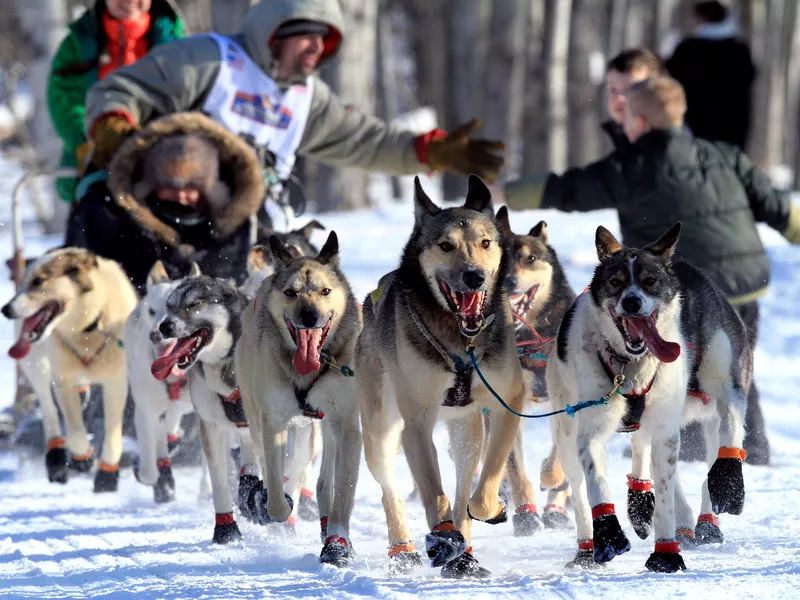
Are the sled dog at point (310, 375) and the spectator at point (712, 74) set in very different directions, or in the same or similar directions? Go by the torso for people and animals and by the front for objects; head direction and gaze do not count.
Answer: very different directions

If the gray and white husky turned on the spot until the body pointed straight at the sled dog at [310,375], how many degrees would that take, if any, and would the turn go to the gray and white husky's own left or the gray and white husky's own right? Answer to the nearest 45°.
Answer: approximately 90° to the gray and white husky's own left

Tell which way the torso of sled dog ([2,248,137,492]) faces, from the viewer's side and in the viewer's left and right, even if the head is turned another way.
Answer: facing the viewer

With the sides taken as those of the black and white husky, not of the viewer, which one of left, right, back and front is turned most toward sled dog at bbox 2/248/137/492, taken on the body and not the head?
right

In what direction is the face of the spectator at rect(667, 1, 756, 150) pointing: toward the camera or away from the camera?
away from the camera

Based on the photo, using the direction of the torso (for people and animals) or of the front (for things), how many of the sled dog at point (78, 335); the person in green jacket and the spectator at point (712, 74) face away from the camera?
1

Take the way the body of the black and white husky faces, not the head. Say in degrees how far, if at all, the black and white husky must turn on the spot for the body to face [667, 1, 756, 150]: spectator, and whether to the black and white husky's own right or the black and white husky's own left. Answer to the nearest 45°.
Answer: approximately 135° to the black and white husky's own right

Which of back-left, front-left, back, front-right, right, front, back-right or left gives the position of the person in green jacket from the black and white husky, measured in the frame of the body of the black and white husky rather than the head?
right

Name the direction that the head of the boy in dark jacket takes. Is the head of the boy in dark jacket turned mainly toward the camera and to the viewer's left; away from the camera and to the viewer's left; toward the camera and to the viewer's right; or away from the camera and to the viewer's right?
away from the camera and to the viewer's left

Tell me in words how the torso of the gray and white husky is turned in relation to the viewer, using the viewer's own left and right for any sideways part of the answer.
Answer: facing the viewer and to the left of the viewer

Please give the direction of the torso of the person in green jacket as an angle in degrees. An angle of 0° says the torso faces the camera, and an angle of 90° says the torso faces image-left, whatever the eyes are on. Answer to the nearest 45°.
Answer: approximately 0°

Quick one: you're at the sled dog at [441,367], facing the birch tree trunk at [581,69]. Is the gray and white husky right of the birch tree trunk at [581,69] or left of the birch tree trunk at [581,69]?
left

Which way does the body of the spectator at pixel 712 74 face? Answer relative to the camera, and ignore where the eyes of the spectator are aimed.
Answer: away from the camera

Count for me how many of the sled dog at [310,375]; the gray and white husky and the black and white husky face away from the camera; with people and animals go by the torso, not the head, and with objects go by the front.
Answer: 0

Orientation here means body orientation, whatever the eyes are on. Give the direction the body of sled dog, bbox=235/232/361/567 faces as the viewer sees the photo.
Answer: toward the camera

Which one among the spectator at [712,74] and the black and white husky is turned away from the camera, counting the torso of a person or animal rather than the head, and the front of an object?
the spectator
